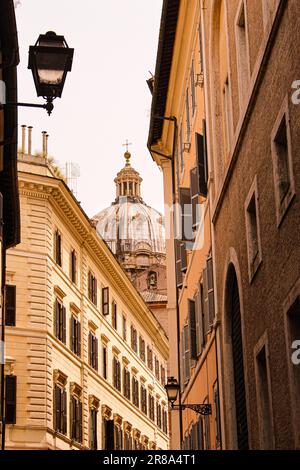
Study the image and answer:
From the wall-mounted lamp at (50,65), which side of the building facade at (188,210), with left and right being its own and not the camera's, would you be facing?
left

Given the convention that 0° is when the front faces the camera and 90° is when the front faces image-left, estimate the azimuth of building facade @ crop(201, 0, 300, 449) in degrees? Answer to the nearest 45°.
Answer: approximately 90°

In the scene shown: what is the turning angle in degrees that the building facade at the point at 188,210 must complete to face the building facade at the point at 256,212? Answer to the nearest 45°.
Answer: approximately 90° to its left

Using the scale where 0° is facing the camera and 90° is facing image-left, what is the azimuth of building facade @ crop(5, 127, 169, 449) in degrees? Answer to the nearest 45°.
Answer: approximately 315°

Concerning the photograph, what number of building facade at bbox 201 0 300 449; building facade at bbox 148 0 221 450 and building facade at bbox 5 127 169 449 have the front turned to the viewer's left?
2

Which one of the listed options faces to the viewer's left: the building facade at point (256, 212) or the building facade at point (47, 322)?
the building facade at point (256, 212)

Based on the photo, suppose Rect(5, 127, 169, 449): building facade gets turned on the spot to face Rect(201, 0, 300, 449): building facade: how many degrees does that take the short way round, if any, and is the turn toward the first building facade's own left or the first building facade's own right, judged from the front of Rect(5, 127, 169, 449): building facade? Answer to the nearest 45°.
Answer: approximately 45° to the first building facade's own right

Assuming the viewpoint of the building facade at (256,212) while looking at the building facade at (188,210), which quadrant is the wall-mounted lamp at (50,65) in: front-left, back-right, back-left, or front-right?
back-left

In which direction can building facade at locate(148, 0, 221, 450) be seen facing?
to the viewer's left

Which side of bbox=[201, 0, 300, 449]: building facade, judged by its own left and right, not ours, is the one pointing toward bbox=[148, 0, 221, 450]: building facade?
right
